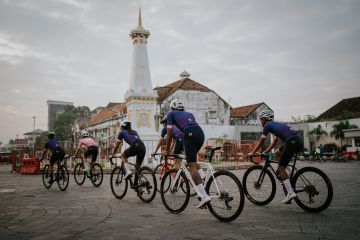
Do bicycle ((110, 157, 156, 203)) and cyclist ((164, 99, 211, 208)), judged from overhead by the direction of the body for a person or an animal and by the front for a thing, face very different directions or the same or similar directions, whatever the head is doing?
same or similar directions

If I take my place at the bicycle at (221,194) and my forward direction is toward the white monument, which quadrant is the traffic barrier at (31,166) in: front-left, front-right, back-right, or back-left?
front-left

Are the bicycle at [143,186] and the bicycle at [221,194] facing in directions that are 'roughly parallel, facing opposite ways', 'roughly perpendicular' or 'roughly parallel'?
roughly parallel

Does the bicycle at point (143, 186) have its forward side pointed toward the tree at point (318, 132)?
no
